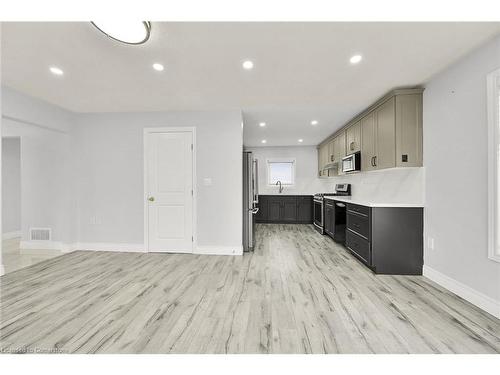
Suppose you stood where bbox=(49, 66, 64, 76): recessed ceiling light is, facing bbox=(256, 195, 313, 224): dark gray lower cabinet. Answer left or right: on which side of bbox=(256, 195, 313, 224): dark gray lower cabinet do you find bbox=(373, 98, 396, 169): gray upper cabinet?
right

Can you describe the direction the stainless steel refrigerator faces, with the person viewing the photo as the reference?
facing to the right of the viewer

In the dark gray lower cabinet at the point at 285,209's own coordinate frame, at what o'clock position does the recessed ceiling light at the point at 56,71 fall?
The recessed ceiling light is roughly at 1 o'clock from the dark gray lower cabinet.

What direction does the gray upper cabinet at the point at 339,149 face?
to the viewer's left

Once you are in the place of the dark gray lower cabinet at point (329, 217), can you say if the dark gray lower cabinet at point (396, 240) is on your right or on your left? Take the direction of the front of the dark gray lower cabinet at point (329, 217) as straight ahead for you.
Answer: on your left

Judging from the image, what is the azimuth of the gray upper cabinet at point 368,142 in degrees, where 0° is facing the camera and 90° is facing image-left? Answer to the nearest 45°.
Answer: approximately 90°

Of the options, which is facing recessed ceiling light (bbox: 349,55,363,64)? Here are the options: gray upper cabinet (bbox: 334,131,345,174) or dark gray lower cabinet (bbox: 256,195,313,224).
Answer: the dark gray lower cabinet

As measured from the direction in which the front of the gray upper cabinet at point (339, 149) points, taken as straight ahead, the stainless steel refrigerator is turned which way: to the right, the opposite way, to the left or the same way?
the opposite way
